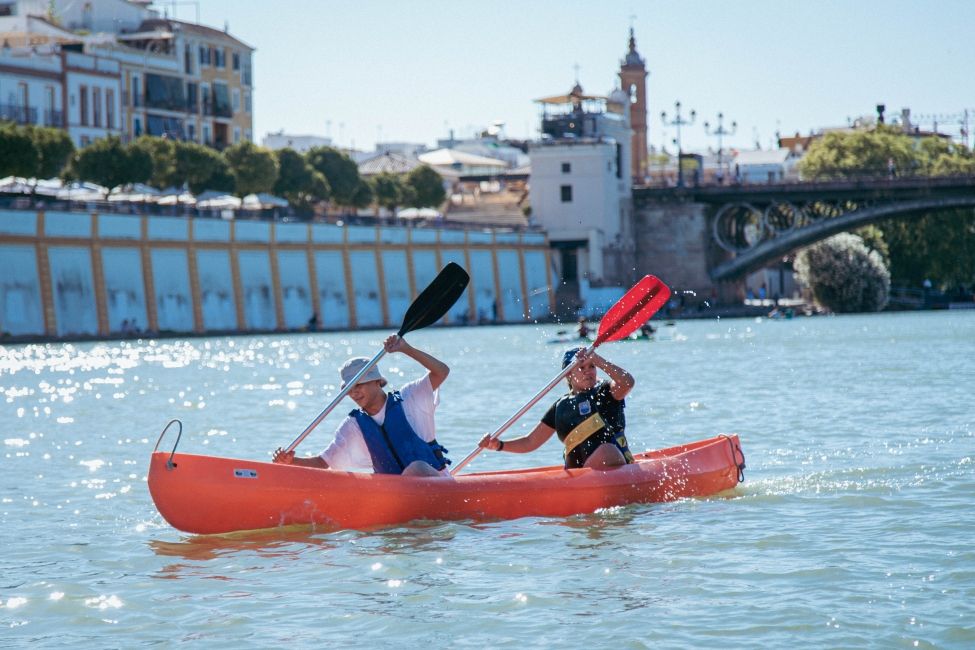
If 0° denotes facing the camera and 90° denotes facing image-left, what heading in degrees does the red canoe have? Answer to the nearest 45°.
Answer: approximately 90°

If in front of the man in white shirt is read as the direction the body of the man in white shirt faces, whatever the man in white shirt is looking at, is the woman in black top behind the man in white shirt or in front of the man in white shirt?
behind
